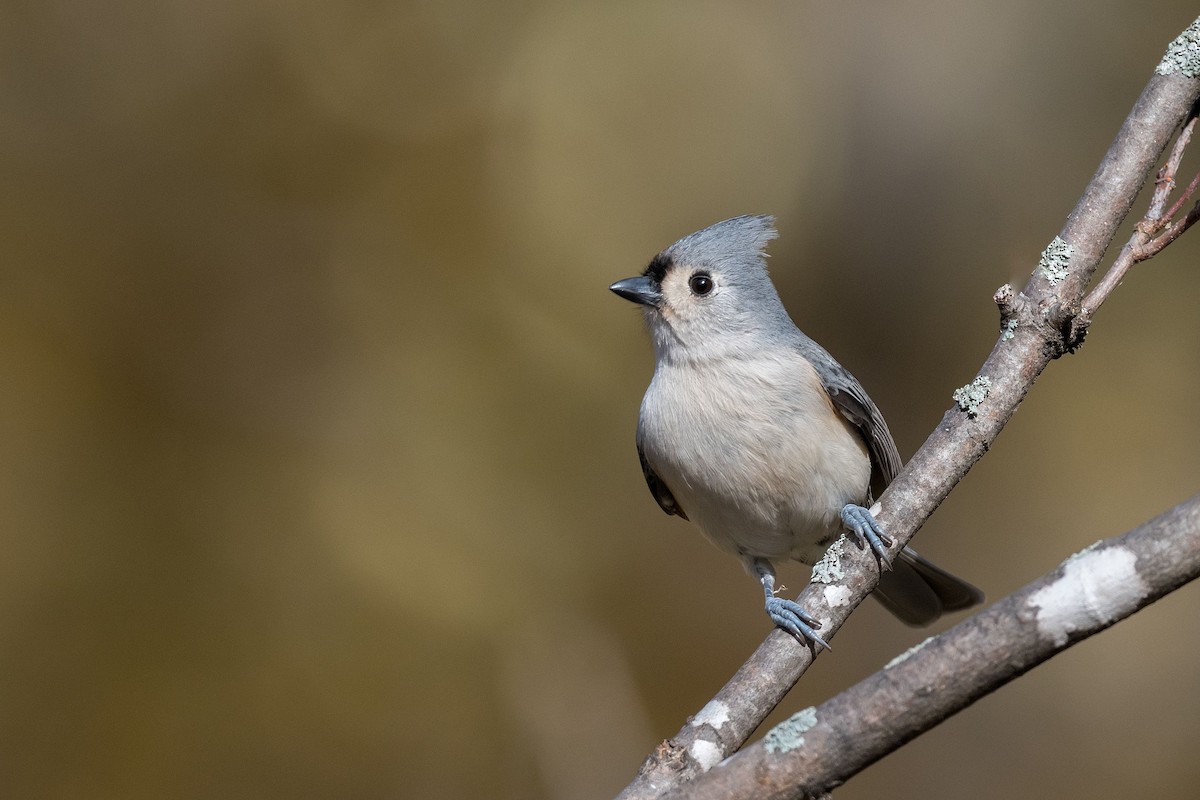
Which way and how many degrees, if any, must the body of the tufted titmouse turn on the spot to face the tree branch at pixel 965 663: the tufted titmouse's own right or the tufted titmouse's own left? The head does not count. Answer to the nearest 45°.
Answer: approximately 45° to the tufted titmouse's own left

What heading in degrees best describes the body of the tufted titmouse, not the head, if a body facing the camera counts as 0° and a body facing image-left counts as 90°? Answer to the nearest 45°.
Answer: approximately 45°
